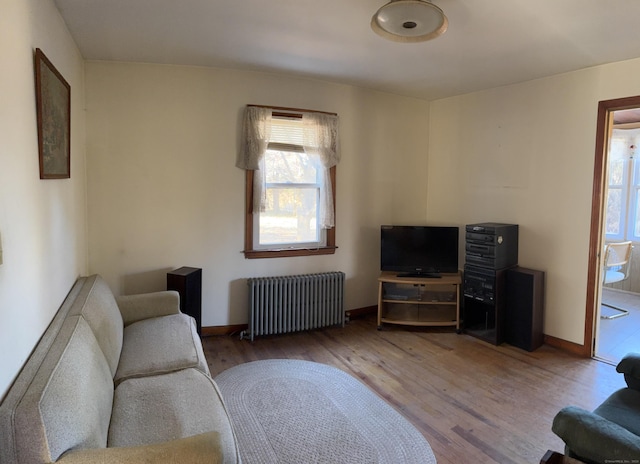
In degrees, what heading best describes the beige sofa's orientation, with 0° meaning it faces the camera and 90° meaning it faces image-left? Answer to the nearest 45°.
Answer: approximately 270°

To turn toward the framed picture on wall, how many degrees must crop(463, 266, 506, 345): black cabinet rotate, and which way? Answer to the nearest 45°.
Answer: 0° — it already faces it

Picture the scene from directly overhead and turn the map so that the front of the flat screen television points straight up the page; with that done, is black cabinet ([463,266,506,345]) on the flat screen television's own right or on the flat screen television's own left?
on the flat screen television's own left

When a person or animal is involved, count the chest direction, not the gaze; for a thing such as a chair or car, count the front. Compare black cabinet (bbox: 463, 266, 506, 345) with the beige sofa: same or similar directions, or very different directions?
very different directions

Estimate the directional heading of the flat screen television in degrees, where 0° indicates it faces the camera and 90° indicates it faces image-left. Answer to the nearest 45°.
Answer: approximately 0°

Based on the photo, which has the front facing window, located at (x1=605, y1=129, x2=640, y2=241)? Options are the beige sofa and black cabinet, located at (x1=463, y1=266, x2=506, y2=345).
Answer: the beige sofa

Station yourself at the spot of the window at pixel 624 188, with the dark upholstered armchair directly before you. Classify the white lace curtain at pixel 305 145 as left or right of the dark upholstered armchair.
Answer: right

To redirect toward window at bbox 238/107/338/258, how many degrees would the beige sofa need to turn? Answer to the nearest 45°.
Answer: approximately 45° to its left

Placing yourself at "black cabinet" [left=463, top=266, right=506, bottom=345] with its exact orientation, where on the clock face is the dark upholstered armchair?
The dark upholstered armchair is roughly at 10 o'clock from the black cabinet.

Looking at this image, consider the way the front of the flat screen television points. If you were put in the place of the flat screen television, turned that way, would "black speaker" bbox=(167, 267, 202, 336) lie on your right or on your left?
on your right
